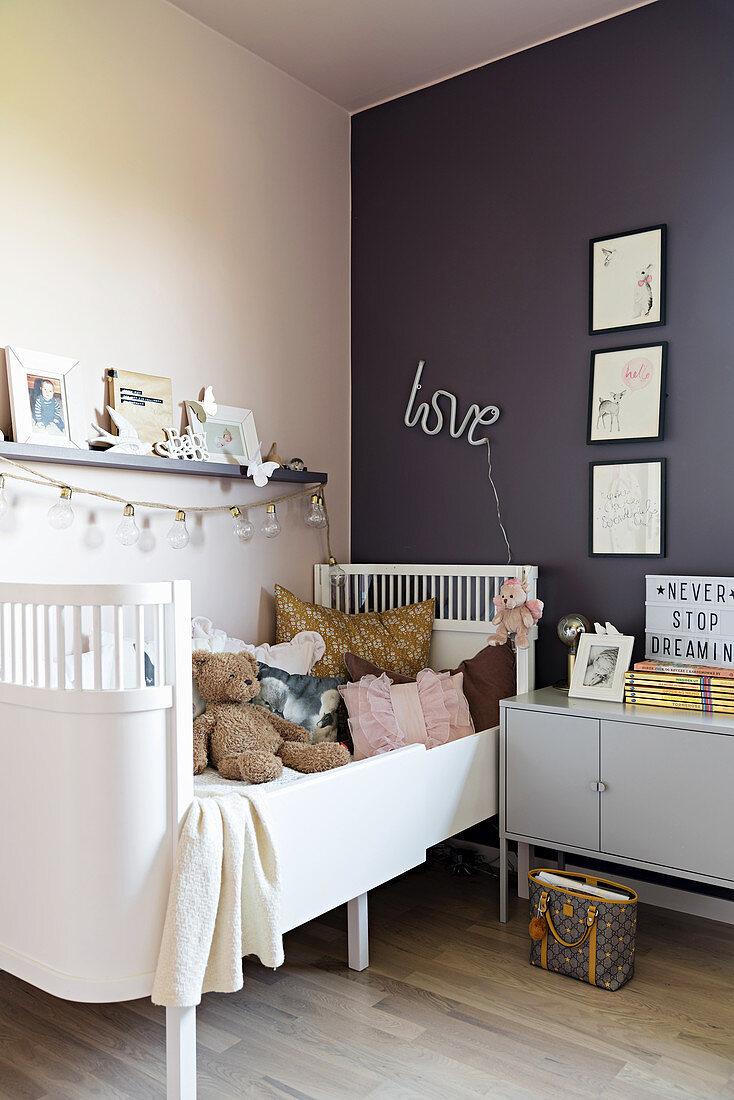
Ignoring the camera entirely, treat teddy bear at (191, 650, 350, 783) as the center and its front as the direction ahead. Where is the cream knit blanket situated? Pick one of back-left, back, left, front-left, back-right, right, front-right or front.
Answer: front-right

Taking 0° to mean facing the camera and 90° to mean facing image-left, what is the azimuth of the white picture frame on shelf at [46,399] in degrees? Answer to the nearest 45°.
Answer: approximately 315°

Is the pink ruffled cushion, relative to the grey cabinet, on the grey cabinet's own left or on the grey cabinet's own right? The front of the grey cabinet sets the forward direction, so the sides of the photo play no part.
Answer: on the grey cabinet's own right

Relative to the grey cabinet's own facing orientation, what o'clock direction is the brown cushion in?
The brown cushion is roughly at 3 o'clock from the grey cabinet.

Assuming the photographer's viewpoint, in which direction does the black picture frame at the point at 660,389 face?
facing the viewer and to the left of the viewer

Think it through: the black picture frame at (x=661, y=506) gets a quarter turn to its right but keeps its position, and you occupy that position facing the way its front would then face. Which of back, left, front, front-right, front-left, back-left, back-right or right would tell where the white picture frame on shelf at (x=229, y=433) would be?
front-left

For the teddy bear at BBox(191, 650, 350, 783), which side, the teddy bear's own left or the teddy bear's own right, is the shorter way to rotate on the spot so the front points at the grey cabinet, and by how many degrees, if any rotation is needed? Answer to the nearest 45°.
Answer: approximately 45° to the teddy bear's own left
